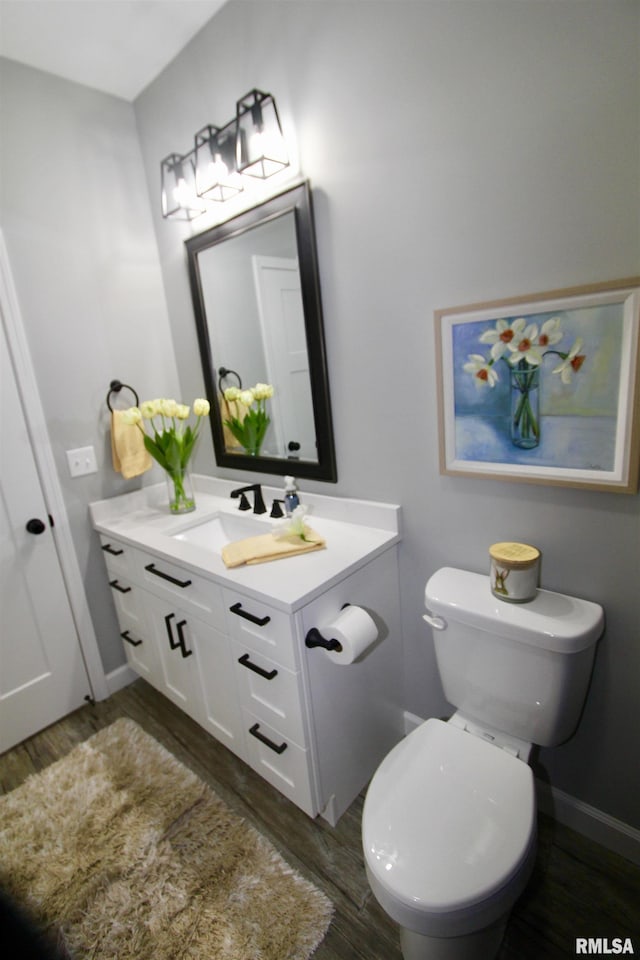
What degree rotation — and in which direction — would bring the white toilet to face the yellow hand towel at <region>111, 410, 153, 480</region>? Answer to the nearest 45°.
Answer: approximately 90° to its right

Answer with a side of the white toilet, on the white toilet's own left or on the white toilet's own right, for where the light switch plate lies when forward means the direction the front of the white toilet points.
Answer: on the white toilet's own right

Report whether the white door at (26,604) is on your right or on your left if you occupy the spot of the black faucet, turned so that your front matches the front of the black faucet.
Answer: on your right

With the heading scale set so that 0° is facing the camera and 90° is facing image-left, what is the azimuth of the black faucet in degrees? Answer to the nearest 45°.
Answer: approximately 45°

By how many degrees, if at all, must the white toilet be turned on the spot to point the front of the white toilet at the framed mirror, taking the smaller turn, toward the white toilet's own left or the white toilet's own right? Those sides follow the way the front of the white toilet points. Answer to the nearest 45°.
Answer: approximately 90° to the white toilet's own right

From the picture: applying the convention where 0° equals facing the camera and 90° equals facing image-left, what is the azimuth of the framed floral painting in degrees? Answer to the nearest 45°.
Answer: approximately 45°

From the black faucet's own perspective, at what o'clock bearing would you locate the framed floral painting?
The framed floral painting is roughly at 9 o'clock from the black faucet.
